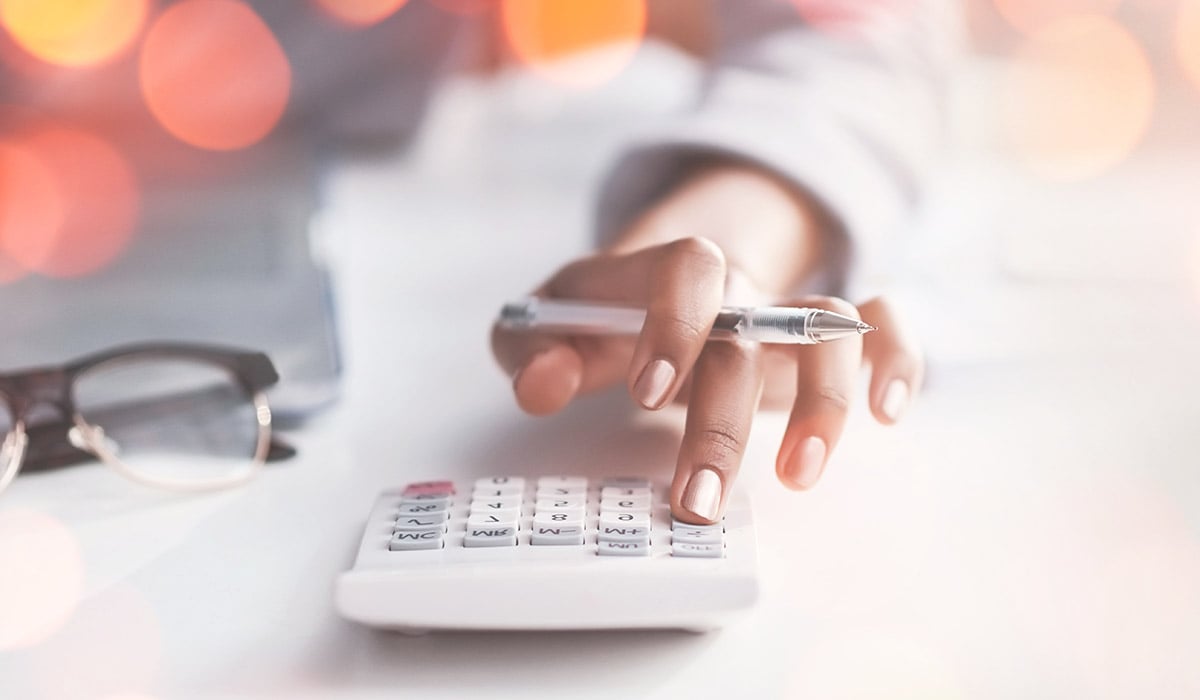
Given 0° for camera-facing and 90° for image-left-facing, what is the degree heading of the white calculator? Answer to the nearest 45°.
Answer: approximately 180°

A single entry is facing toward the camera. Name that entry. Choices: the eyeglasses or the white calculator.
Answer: the eyeglasses

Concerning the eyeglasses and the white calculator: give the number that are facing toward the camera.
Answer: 1

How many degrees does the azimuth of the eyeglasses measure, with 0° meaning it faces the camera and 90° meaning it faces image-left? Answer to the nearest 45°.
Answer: approximately 0°

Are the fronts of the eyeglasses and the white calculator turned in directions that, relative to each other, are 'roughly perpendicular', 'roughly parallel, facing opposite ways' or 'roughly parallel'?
roughly parallel, facing opposite ways
